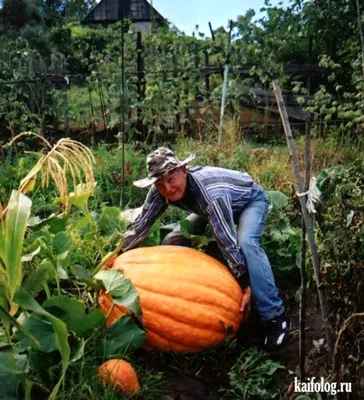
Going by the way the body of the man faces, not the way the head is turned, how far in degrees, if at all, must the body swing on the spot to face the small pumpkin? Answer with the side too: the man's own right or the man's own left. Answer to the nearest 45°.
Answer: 0° — they already face it

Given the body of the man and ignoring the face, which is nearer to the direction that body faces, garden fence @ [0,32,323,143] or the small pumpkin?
the small pumpkin

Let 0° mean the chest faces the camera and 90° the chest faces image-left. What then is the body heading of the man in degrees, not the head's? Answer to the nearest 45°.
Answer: approximately 45°

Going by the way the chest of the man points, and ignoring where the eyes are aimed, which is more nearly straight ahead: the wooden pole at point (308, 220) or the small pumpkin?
the small pumpkin

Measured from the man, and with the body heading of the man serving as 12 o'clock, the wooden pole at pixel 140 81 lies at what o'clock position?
The wooden pole is roughly at 4 o'clock from the man.

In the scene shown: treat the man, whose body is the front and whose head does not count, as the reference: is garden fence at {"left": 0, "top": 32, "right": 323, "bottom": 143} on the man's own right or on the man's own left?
on the man's own right
